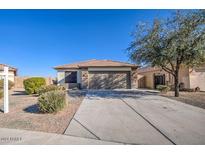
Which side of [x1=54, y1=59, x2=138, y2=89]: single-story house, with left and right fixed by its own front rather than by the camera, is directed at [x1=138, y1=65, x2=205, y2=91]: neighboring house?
left

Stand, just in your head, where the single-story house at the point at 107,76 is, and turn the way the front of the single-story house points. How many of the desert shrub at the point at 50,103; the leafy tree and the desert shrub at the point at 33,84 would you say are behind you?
0

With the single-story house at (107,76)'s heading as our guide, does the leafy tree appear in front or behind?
in front

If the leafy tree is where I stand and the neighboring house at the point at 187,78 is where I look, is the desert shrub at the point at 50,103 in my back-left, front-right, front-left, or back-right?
back-left

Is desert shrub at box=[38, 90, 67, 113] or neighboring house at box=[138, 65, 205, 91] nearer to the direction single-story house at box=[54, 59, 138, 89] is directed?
the desert shrub

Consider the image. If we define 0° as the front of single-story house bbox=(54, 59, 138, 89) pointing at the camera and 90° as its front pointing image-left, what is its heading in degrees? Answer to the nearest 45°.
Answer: approximately 0°

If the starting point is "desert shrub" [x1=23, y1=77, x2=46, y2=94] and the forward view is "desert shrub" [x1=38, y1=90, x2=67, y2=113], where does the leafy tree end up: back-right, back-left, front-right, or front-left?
front-left

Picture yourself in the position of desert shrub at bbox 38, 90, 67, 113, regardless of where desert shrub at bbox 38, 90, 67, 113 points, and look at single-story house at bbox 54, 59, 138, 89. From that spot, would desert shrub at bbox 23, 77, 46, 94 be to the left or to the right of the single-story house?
left

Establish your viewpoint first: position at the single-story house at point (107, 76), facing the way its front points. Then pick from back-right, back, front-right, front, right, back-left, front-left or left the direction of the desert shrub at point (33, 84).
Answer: front-right
